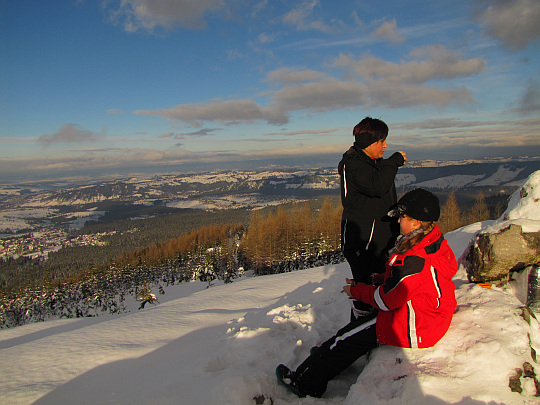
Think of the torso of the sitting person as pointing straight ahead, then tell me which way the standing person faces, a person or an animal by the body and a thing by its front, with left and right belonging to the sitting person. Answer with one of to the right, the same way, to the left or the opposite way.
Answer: the opposite way

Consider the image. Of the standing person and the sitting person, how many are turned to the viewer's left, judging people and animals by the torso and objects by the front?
1

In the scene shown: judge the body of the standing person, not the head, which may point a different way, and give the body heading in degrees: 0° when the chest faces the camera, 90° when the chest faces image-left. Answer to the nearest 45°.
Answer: approximately 270°

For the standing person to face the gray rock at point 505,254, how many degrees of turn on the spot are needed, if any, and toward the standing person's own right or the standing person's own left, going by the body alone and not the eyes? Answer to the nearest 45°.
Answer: approximately 45° to the standing person's own left
